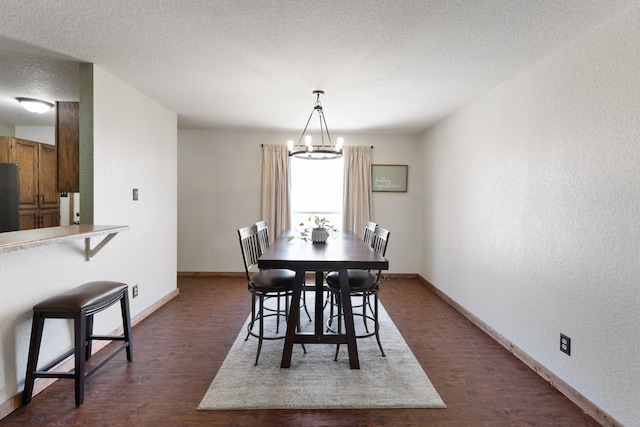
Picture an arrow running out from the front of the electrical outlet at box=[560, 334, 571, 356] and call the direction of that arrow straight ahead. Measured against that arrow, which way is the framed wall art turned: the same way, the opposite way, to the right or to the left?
to the left

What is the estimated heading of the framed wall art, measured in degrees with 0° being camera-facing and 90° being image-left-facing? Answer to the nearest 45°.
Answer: approximately 0°

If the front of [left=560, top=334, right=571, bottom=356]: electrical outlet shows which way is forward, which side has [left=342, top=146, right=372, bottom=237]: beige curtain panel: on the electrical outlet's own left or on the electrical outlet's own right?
on the electrical outlet's own right

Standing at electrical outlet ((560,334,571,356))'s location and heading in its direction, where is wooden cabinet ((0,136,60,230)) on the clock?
The wooden cabinet is roughly at 1 o'clock from the electrical outlet.

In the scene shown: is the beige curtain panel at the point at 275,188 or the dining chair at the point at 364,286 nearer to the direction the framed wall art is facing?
the dining chair

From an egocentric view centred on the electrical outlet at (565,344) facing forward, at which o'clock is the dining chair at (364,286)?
The dining chair is roughly at 1 o'clock from the electrical outlet.

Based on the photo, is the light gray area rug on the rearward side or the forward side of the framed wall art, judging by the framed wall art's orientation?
on the forward side

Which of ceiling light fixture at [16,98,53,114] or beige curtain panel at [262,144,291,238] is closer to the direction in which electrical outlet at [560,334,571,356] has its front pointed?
the ceiling light fixture
